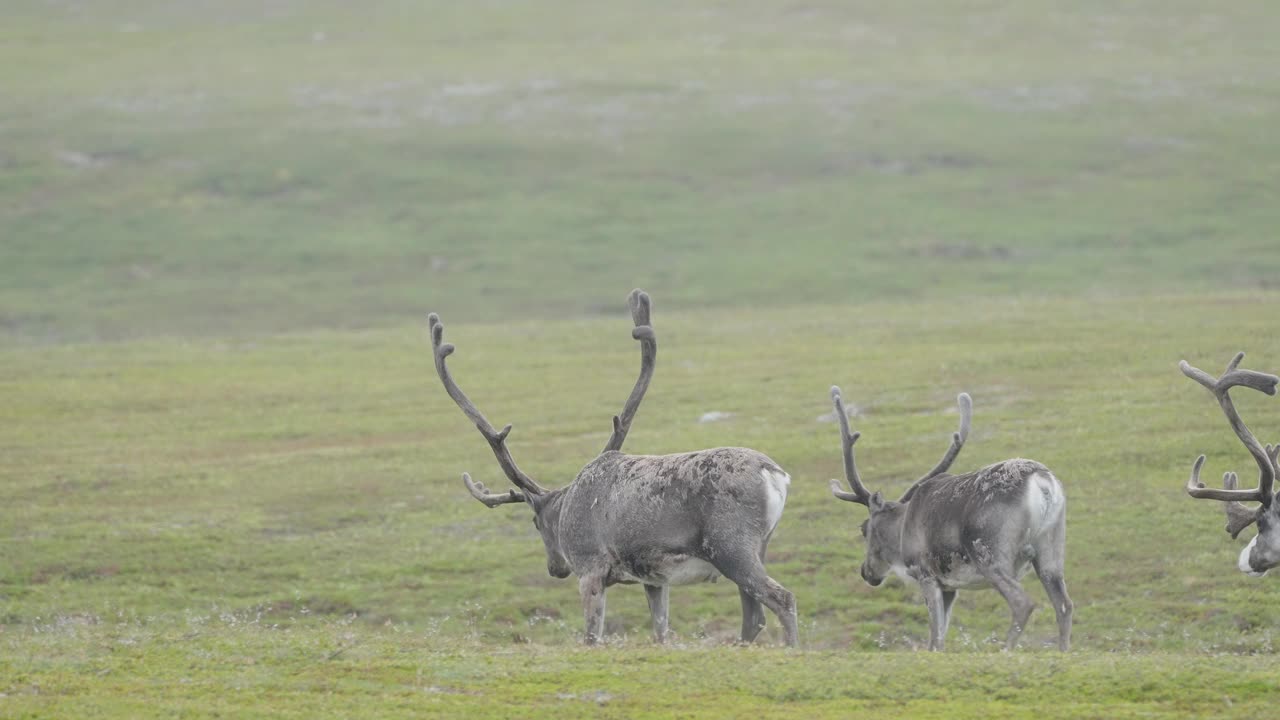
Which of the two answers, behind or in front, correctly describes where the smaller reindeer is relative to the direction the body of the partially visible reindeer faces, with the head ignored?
in front

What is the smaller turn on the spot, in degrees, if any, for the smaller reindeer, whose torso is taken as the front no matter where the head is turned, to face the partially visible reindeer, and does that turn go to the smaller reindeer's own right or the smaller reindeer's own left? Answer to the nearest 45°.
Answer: approximately 135° to the smaller reindeer's own right

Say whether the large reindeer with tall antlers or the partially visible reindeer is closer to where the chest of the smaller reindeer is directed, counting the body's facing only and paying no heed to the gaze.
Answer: the large reindeer with tall antlers

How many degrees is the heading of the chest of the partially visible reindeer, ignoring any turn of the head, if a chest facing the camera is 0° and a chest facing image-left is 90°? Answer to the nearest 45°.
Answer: approximately 90°

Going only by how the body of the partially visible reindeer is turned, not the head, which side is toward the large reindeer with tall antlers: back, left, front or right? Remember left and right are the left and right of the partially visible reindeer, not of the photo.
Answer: front

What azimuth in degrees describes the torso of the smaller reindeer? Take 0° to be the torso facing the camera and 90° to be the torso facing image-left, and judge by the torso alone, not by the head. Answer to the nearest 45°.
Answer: approximately 135°

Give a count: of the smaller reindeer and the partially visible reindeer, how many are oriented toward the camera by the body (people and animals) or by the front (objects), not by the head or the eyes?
0

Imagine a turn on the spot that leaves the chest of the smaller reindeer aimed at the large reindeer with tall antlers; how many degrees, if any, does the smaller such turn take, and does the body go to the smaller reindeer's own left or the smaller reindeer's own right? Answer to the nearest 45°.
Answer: approximately 45° to the smaller reindeer's own left
